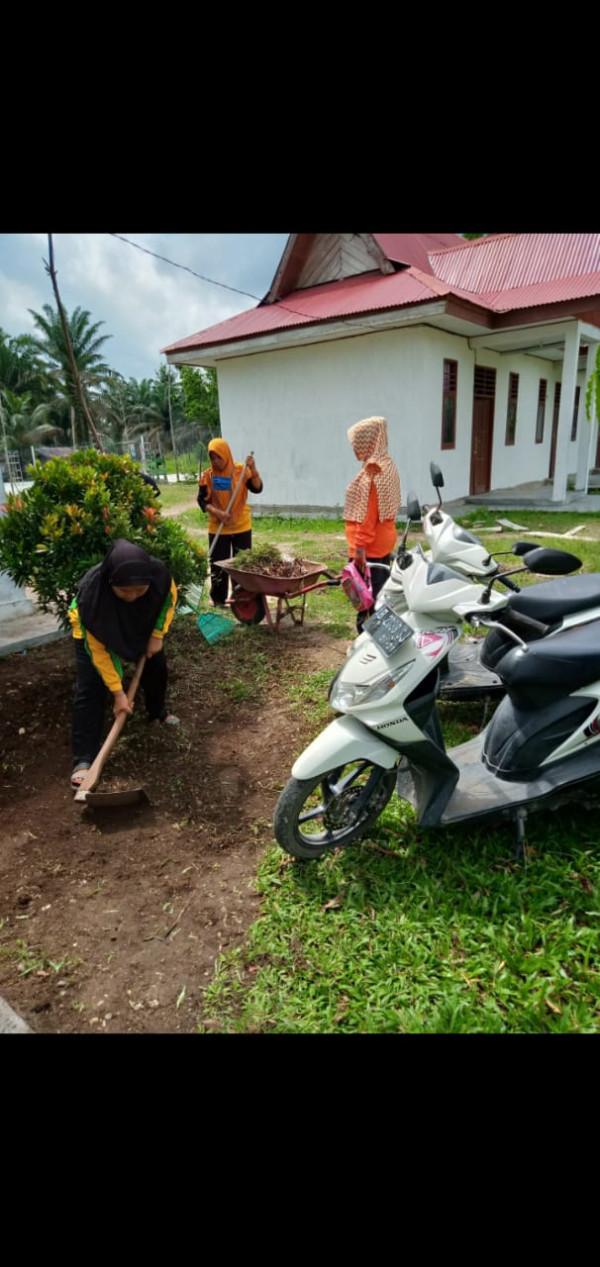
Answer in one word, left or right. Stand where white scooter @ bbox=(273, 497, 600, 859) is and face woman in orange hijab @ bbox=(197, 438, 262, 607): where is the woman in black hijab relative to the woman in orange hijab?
left

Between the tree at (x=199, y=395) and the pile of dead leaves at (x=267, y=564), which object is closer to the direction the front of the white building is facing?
the pile of dead leaves

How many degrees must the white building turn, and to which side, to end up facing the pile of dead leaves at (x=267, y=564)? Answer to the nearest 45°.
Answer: approximately 45° to its right

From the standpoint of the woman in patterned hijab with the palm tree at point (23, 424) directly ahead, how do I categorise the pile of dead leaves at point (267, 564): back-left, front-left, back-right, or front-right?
front-left

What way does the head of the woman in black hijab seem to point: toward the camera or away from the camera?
toward the camera

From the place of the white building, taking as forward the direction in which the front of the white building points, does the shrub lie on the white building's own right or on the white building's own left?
on the white building's own right
